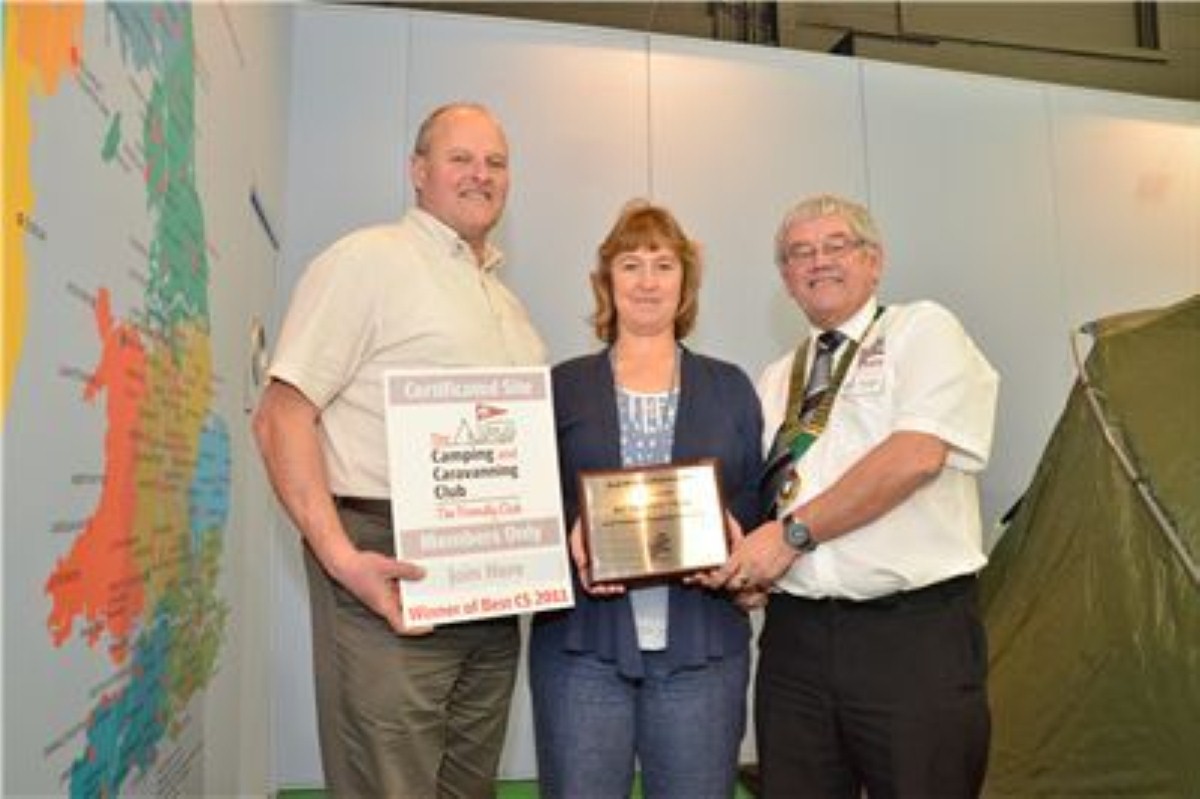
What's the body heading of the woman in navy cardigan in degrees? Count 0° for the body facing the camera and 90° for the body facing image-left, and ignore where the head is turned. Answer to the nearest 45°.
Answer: approximately 0°

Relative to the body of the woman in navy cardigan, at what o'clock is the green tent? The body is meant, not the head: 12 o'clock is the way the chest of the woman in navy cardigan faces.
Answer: The green tent is roughly at 8 o'clock from the woman in navy cardigan.
